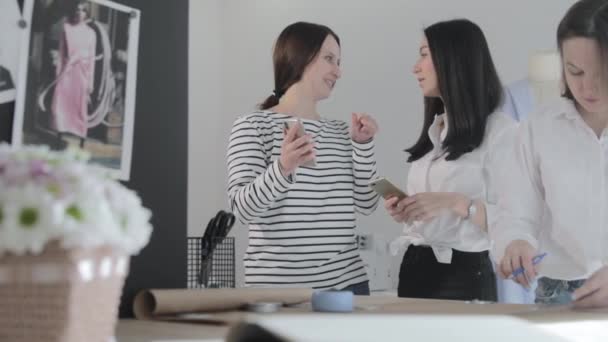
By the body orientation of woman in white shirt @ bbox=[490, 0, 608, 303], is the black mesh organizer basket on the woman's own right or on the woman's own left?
on the woman's own right

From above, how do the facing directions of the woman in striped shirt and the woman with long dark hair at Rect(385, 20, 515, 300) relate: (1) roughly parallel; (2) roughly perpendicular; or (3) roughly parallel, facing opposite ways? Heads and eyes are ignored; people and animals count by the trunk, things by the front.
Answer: roughly perpendicular

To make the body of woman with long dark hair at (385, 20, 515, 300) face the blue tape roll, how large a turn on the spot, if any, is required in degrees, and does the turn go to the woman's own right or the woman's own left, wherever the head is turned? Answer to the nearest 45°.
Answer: approximately 45° to the woman's own left

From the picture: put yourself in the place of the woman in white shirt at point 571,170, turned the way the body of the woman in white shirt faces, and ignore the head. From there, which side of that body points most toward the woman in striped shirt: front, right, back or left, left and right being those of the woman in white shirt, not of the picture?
right

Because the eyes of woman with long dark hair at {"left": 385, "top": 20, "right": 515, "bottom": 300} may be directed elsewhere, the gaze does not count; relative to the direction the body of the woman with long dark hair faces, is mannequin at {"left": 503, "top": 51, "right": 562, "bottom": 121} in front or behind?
behind

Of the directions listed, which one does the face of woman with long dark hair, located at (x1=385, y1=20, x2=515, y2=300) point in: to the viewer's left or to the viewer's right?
to the viewer's left

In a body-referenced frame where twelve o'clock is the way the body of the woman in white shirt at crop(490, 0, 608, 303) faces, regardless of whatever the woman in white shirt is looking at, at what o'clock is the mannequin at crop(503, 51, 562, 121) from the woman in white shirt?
The mannequin is roughly at 6 o'clock from the woman in white shirt.

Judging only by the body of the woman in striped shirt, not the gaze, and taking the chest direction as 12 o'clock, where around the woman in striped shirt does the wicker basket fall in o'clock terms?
The wicker basket is roughly at 2 o'clock from the woman in striped shirt.
